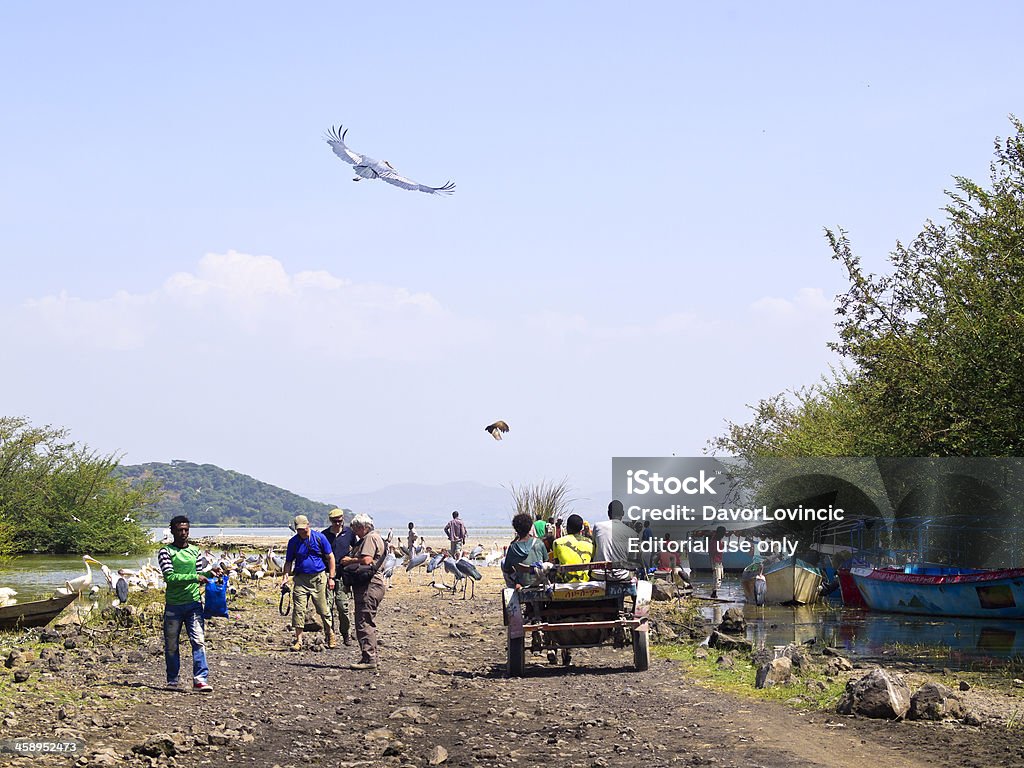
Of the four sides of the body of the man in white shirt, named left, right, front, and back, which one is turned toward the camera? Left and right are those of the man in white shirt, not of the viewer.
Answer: back

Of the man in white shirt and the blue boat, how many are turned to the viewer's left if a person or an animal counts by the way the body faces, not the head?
1

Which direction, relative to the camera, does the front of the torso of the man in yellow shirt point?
away from the camera

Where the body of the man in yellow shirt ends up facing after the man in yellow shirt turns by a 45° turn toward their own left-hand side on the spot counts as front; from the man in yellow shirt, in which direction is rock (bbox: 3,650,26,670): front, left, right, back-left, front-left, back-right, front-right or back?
front-left

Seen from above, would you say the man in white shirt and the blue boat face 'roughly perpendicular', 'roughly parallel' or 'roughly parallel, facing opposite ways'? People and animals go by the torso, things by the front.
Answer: roughly perpendicular

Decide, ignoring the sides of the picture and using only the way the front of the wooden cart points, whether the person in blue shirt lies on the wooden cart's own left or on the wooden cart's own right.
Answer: on the wooden cart's own left

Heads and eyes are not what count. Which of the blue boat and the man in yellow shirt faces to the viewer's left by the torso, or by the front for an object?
the blue boat

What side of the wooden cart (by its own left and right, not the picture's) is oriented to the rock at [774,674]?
right

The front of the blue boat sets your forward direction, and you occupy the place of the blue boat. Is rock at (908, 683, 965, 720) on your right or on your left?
on your left

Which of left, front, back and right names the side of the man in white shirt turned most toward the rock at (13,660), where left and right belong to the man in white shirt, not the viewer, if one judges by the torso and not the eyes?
left

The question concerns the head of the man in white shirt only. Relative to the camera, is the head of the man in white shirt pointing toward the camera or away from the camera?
away from the camera

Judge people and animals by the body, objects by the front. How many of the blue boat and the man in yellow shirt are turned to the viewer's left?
1

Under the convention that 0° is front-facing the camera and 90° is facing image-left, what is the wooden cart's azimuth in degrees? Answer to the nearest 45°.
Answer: approximately 180°

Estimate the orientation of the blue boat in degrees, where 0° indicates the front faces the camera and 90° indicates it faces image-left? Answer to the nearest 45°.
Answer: approximately 90°
